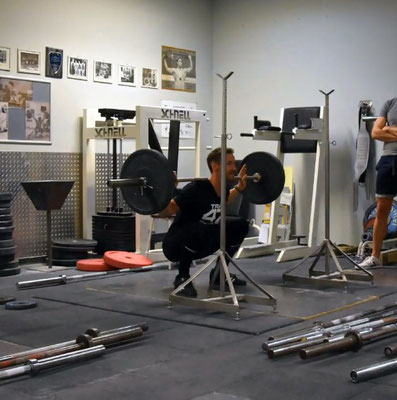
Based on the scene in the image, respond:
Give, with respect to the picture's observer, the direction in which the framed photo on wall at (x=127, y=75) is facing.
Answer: facing the viewer and to the right of the viewer

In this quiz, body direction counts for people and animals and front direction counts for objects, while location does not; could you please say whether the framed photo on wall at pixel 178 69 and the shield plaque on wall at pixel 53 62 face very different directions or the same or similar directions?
same or similar directions

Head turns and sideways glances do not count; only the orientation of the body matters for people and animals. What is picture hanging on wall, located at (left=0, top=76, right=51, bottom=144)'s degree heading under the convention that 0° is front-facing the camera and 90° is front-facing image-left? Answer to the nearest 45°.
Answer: approximately 315°

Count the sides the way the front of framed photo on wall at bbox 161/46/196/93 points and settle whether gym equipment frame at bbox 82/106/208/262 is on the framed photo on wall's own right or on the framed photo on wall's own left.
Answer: on the framed photo on wall's own right

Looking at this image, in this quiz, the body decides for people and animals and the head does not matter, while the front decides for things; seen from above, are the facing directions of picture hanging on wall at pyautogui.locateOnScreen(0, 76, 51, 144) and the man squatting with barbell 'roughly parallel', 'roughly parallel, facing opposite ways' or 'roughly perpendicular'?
roughly parallel

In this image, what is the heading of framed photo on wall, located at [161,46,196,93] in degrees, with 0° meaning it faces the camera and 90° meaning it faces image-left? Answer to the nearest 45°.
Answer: approximately 315°

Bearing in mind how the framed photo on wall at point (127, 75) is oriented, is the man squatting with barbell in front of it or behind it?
in front

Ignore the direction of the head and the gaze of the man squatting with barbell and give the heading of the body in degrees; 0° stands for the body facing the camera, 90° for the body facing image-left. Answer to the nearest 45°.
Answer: approximately 315°

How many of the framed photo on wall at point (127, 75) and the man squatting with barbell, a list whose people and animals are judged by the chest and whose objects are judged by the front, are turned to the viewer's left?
0

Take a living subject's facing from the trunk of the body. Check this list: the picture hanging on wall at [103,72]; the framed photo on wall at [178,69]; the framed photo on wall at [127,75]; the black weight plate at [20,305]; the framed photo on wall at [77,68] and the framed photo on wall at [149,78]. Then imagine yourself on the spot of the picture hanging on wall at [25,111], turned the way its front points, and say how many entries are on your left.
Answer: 5

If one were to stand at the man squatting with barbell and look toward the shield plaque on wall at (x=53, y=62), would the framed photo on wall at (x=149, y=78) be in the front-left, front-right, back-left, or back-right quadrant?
front-right

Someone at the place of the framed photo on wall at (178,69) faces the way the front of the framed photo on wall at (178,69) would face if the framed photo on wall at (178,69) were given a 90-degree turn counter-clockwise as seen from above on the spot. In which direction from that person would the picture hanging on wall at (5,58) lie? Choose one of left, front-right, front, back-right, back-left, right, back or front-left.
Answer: back
